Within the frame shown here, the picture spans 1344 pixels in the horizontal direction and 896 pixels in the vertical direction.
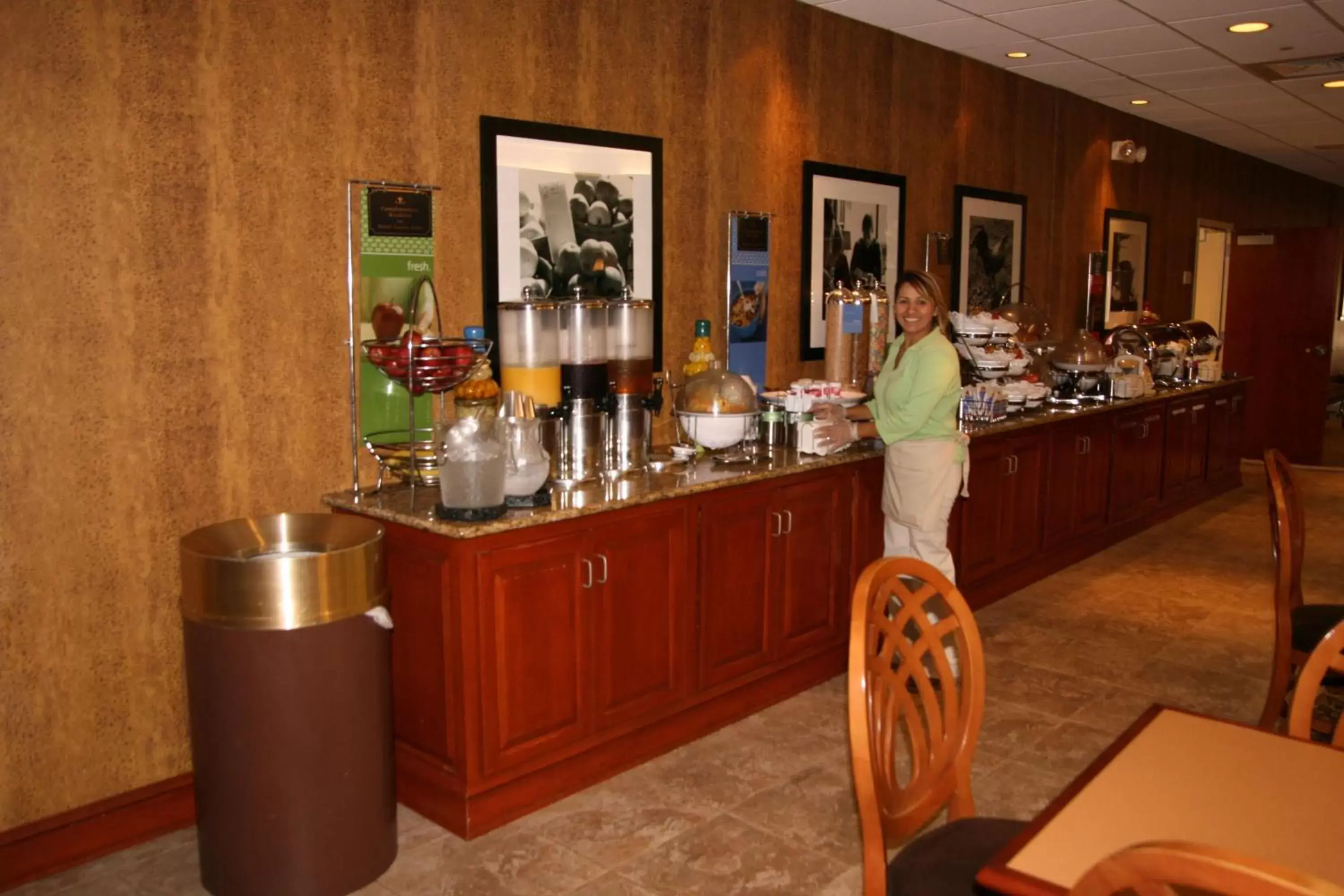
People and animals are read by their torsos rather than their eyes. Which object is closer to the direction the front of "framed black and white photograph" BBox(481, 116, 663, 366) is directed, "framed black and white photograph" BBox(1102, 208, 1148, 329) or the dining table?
the dining table

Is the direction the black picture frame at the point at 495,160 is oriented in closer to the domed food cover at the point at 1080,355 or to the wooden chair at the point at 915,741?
the wooden chair

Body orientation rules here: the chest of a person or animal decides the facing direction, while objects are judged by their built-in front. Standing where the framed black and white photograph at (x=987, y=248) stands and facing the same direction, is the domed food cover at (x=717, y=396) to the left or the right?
on its right

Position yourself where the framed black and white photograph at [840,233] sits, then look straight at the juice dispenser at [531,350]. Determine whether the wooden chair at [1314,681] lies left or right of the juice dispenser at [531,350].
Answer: left

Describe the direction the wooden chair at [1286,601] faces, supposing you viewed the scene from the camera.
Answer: facing to the right of the viewer

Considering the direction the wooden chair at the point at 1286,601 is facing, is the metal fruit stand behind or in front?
behind

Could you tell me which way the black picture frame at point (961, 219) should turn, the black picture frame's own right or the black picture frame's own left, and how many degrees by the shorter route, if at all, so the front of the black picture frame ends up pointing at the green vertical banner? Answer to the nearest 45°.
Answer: approximately 90° to the black picture frame's own right

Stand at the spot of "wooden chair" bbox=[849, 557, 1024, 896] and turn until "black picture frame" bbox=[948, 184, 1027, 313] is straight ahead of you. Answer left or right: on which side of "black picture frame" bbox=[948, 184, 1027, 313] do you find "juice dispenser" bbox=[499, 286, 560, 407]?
left

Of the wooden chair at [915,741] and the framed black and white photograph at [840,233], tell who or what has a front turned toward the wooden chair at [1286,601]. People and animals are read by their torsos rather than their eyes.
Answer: the framed black and white photograph

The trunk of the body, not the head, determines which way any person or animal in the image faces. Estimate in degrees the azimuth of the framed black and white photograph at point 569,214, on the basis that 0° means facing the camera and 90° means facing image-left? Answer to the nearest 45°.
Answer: approximately 315°

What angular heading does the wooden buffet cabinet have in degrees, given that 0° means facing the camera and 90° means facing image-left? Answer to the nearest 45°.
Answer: approximately 315°
